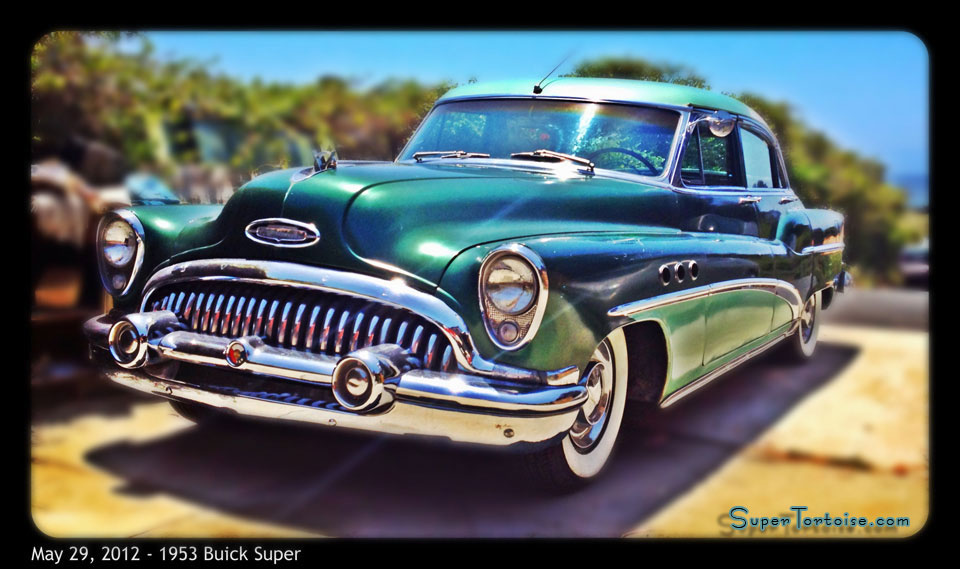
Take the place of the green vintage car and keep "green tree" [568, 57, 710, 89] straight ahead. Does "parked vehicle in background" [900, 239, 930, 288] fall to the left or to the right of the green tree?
right

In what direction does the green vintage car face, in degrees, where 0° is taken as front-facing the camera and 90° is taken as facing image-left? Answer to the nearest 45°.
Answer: approximately 45°

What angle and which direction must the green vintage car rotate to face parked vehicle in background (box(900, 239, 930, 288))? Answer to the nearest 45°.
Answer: approximately 135° to its left

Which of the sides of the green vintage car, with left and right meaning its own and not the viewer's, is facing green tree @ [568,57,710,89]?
back
